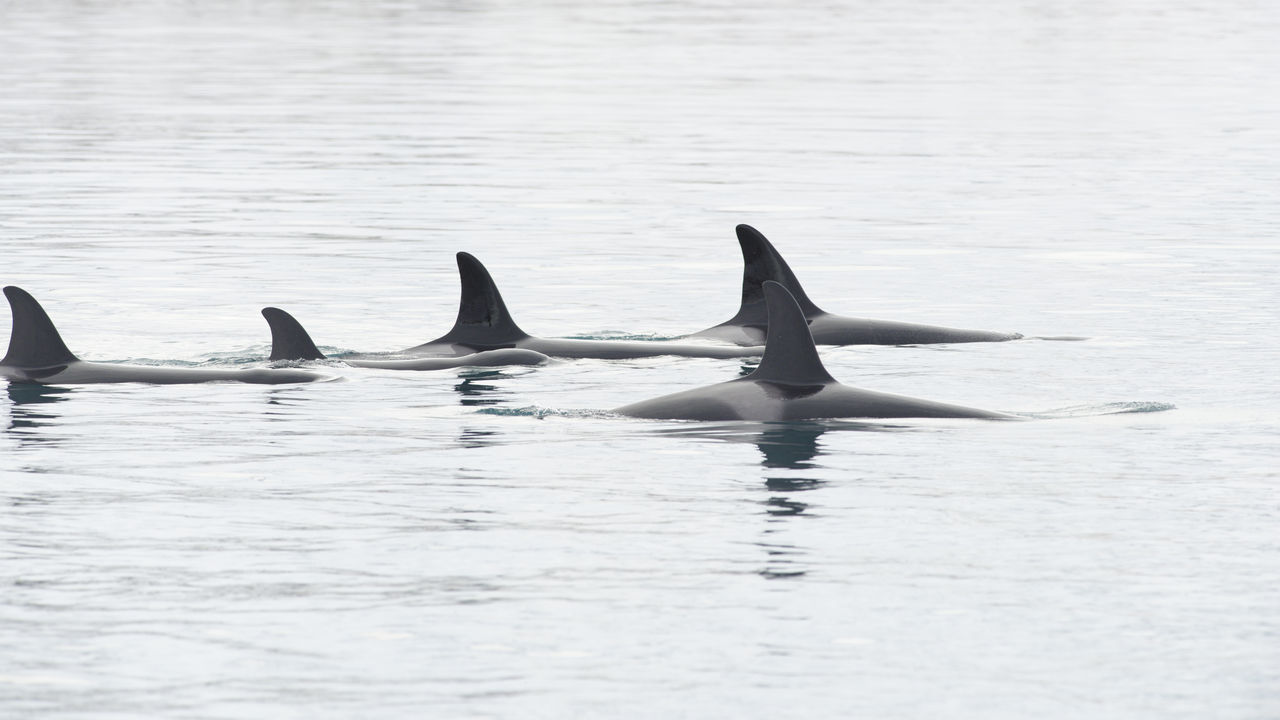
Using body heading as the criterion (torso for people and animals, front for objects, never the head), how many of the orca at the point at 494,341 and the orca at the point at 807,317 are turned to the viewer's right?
2

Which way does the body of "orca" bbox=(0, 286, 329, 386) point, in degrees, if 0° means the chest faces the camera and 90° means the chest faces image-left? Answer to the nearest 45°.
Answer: approximately 270°

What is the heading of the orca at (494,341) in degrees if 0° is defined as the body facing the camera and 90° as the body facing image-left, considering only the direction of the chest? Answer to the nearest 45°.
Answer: approximately 270°

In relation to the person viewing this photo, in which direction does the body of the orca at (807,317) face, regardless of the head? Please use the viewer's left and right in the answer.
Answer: facing to the right of the viewer

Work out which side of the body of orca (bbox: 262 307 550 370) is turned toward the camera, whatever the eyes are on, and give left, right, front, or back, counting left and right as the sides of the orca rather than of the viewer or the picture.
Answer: right

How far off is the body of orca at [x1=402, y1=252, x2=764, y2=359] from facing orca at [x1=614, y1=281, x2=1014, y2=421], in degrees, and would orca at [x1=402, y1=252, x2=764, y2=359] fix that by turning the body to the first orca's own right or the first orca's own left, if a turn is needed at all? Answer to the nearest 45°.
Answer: approximately 45° to the first orca's own right

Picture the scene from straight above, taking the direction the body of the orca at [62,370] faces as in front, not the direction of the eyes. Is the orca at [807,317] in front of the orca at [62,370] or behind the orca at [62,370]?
in front

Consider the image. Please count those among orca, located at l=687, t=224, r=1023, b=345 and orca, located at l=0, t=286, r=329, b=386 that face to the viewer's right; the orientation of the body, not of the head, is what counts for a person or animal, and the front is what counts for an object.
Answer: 2

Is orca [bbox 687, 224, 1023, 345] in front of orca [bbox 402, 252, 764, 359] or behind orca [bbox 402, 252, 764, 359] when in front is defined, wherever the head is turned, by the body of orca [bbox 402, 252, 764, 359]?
in front

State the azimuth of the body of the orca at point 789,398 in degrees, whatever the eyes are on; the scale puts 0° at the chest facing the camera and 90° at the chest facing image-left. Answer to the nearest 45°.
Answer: approximately 270°
